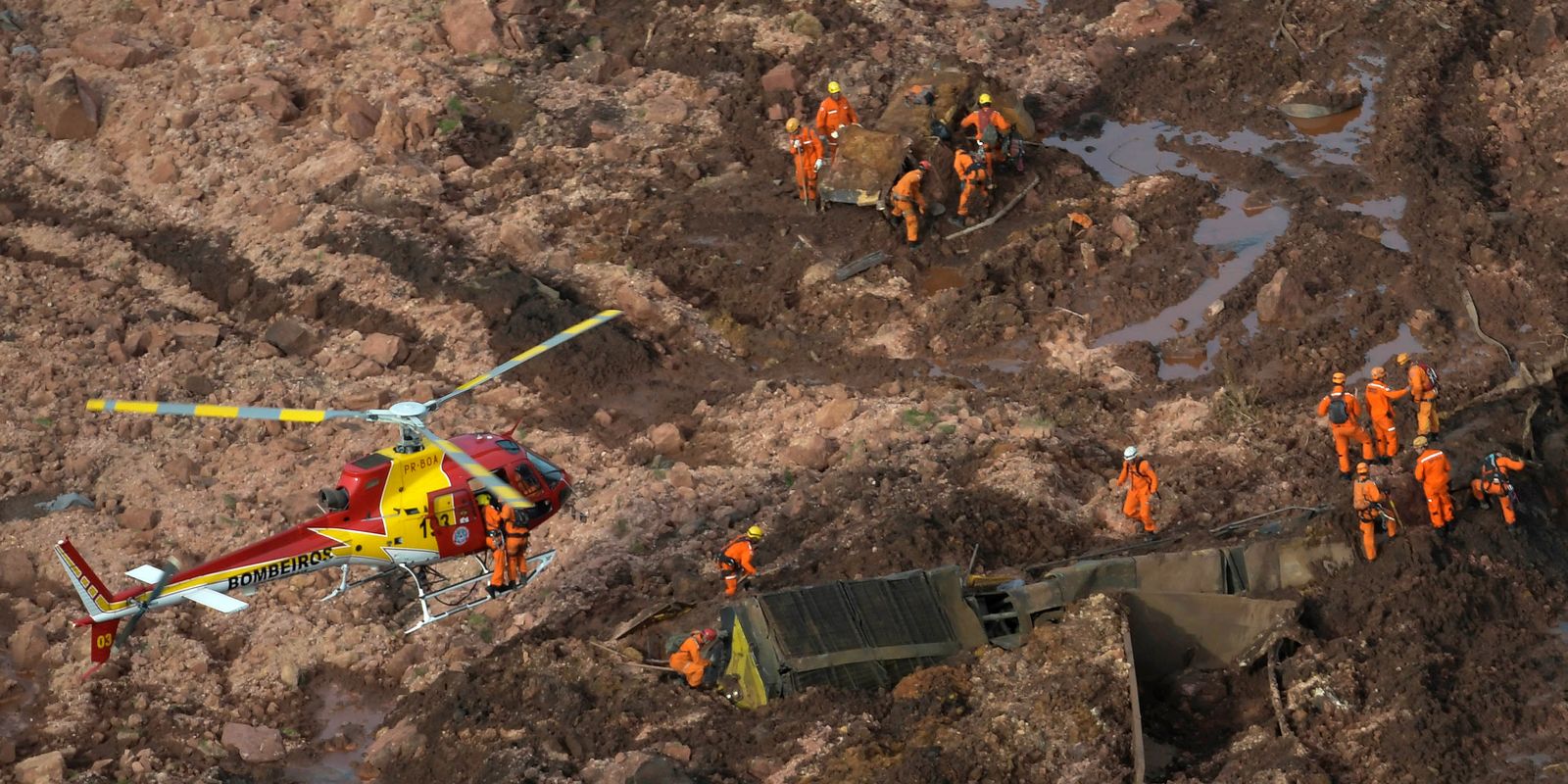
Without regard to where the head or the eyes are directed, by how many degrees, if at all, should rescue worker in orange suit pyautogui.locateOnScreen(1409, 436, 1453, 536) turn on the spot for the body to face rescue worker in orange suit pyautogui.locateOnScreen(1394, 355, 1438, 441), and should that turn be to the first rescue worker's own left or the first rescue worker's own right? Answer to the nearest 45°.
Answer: approximately 45° to the first rescue worker's own right

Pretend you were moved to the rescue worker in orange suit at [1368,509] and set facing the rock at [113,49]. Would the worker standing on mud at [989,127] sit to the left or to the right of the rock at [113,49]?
right

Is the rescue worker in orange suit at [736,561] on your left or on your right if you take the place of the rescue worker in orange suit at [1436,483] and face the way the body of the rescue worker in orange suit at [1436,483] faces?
on your left

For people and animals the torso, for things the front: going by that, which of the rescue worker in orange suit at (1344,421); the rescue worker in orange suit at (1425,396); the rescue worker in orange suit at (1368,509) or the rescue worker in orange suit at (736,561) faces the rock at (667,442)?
the rescue worker in orange suit at (1425,396)

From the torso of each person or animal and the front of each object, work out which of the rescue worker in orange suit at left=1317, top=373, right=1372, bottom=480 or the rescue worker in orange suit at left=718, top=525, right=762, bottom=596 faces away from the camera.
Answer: the rescue worker in orange suit at left=1317, top=373, right=1372, bottom=480

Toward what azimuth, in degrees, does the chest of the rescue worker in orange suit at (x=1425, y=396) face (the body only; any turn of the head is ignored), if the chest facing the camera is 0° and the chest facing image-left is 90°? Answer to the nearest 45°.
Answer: approximately 90°

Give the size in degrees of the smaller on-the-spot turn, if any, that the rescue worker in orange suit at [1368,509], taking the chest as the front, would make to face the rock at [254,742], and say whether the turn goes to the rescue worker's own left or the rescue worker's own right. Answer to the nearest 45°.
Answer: approximately 135° to the rescue worker's own right

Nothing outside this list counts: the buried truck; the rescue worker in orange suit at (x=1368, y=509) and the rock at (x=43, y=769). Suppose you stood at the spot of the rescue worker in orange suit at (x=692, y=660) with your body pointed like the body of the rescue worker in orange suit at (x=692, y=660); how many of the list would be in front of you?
2

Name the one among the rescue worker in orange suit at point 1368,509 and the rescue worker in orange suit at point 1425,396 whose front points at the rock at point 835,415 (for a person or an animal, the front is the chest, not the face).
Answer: the rescue worker in orange suit at point 1425,396

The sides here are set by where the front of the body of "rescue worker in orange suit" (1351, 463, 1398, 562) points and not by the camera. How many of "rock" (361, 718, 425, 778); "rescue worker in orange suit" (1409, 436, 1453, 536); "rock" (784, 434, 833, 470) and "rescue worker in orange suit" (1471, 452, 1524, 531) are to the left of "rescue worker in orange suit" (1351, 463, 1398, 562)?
2

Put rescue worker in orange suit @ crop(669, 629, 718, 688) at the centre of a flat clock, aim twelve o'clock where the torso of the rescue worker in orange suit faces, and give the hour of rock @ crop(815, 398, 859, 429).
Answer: The rock is roughly at 10 o'clock from the rescue worker in orange suit.

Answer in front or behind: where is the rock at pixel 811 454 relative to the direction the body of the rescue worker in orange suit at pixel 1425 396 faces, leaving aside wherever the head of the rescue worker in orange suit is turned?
in front

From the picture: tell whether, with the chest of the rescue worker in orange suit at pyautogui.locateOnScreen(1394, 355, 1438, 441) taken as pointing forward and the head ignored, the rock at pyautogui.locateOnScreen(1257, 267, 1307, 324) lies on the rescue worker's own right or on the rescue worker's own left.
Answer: on the rescue worker's own right

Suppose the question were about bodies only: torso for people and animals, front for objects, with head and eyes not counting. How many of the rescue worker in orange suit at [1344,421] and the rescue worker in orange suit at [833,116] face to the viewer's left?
0

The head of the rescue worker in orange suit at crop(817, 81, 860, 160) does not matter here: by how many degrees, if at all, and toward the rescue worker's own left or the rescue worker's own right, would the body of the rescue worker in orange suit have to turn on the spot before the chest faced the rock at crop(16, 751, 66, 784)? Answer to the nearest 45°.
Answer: approximately 90° to the rescue worker's own right

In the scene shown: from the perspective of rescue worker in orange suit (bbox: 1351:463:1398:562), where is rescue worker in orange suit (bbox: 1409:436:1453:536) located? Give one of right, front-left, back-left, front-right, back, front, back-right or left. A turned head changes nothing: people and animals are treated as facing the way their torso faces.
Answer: left
